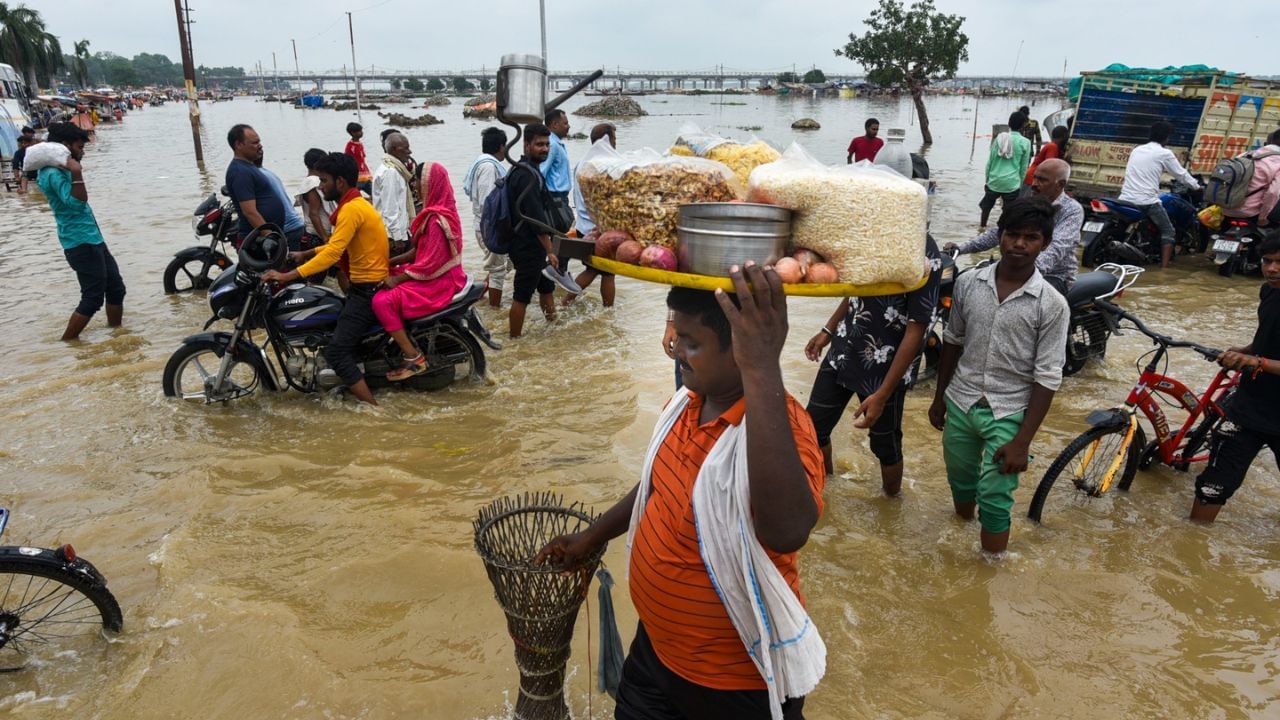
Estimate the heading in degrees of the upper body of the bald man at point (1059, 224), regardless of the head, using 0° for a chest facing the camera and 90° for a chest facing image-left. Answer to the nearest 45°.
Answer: approximately 90°

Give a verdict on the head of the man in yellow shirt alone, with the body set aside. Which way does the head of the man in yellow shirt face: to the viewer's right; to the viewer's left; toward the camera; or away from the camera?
to the viewer's left

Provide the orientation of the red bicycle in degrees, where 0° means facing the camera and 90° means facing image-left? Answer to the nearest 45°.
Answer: approximately 45°

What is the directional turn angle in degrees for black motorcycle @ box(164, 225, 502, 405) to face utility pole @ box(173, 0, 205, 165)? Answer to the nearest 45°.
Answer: approximately 90° to its right

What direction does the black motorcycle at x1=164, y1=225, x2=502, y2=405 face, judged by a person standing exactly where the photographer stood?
facing to the left of the viewer

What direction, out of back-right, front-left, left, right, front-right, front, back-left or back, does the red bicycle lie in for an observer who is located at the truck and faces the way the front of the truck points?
back-right

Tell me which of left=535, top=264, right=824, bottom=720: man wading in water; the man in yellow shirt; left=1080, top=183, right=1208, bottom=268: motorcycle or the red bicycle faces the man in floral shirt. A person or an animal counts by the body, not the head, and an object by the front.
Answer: the red bicycle

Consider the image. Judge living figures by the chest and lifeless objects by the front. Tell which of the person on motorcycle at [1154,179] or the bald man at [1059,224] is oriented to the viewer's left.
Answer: the bald man

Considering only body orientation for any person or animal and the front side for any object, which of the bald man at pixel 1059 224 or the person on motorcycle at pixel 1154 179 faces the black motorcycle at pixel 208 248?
the bald man
